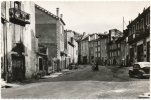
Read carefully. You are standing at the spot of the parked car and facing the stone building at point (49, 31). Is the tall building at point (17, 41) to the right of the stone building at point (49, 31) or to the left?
left

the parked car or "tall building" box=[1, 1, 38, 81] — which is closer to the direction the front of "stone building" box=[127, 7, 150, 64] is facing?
the tall building

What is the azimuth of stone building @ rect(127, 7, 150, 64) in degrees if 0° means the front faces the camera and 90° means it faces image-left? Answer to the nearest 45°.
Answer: approximately 45°

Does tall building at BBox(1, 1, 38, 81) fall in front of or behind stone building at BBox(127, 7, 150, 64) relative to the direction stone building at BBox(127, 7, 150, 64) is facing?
in front

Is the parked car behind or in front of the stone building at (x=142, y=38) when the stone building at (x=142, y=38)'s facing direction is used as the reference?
in front
